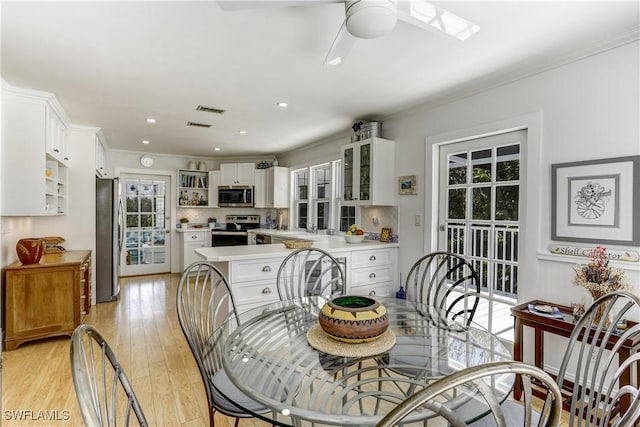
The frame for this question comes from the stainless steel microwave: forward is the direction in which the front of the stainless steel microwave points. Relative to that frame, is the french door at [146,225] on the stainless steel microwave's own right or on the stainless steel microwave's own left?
on the stainless steel microwave's own right

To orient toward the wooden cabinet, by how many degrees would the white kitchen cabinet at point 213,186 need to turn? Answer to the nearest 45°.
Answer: approximately 45° to its right

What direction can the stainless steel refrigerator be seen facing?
to the viewer's right

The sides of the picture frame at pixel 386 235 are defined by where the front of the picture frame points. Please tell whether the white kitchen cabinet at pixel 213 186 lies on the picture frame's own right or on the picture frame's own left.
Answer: on the picture frame's own right

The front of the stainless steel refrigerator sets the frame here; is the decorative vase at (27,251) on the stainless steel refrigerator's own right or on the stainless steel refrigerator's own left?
on the stainless steel refrigerator's own right

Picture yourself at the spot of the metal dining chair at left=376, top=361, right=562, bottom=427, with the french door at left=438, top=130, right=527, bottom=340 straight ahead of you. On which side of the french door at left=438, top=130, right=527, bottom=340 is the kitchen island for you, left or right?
left

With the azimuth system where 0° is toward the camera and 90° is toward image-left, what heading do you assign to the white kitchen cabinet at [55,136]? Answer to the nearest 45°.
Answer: approximately 270°

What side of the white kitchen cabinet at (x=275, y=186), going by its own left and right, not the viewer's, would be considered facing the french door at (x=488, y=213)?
left

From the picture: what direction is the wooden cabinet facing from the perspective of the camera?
to the viewer's right

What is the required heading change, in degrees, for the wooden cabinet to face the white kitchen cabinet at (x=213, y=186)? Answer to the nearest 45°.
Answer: approximately 45° to its left
